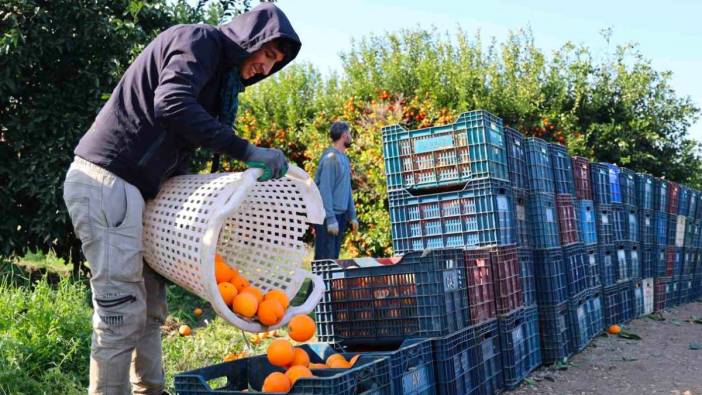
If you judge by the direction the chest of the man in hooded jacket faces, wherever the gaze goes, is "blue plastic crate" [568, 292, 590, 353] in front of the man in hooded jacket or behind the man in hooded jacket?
in front

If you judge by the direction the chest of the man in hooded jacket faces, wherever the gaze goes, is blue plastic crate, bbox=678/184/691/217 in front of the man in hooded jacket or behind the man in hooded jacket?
in front

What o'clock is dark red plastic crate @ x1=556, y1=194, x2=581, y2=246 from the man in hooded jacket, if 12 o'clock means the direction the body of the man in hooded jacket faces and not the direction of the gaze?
The dark red plastic crate is roughly at 11 o'clock from the man in hooded jacket.

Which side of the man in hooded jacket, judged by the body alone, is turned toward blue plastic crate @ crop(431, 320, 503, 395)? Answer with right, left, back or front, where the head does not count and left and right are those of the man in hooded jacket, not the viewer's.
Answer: front

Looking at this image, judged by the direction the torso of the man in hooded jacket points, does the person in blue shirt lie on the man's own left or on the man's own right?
on the man's own left

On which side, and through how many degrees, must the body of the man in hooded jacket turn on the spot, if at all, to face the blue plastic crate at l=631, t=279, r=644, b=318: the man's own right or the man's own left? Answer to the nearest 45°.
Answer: approximately 45° to the man's own left

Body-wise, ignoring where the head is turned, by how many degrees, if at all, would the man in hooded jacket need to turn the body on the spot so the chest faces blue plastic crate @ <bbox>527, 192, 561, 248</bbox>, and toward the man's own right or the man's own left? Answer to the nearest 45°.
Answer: approximately 45° to the man's own left

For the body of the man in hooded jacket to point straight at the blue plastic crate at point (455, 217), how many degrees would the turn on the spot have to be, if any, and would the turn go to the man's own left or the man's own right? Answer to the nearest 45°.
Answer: approximately 45° to the man's own left

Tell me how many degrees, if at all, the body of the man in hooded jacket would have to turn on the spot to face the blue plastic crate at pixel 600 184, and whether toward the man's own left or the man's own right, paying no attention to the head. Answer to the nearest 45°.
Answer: approximately 45° to the man's own left

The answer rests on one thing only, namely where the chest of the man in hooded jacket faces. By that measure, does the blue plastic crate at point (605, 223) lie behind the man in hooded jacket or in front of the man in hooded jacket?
in front

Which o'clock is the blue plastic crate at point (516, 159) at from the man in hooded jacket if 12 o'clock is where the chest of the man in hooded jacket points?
The blue plastic crate is roughly at 11 o'clock from the man in hooded jacket.

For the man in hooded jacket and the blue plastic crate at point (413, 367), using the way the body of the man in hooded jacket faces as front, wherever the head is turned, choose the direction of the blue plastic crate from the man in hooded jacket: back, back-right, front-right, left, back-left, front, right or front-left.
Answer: front

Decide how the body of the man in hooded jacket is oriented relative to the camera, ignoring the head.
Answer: to the viewer's right
